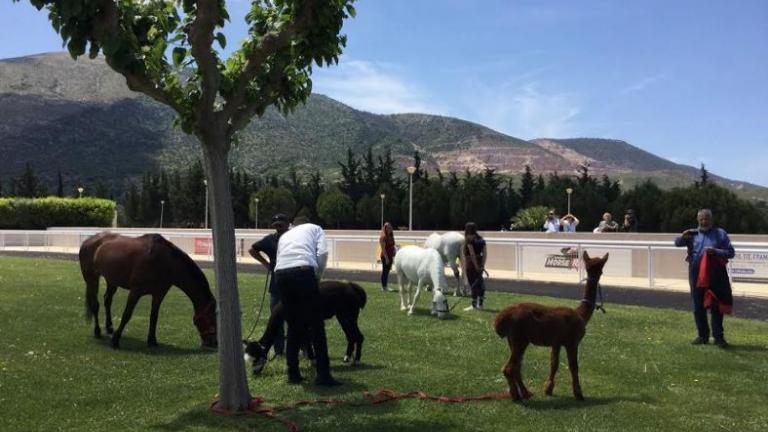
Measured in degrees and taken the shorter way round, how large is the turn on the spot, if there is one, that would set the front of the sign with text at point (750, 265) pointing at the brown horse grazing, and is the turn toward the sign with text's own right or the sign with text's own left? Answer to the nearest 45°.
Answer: approximately 45° to the sign with text's own right

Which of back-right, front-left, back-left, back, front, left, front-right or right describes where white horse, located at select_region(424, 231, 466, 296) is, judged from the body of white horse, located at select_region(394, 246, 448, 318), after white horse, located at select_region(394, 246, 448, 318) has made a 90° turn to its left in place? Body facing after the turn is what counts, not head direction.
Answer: front-left

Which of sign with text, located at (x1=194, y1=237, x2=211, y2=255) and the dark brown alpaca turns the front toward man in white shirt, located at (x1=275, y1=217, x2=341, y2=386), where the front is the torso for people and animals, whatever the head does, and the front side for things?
the sign with text

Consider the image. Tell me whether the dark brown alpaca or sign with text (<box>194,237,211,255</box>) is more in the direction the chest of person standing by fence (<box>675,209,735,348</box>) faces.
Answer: the dark brown alpaca

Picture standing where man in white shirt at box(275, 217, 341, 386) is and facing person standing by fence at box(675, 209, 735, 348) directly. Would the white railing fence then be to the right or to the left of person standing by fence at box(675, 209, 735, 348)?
left

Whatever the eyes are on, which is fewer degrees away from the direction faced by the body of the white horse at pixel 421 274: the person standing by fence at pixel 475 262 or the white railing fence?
the person standing by fence
